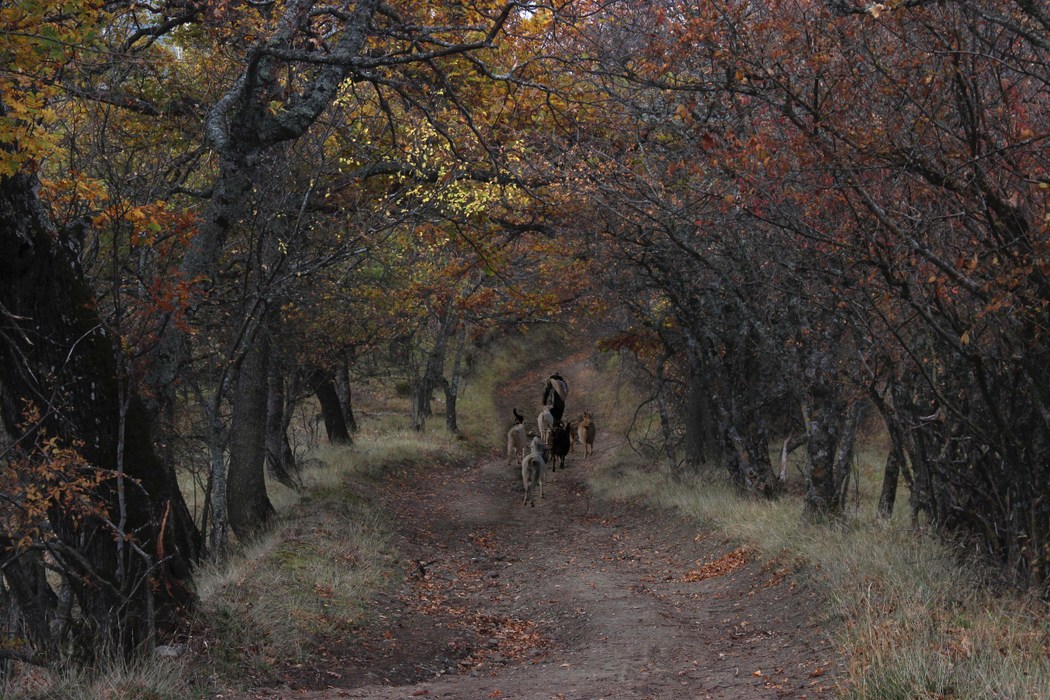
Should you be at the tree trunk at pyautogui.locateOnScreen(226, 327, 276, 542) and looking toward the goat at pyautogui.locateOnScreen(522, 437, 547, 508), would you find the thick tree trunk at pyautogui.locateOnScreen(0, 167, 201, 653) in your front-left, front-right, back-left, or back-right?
back-right

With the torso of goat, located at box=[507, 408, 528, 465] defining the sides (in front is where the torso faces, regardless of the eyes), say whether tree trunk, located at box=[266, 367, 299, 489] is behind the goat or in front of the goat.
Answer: behind

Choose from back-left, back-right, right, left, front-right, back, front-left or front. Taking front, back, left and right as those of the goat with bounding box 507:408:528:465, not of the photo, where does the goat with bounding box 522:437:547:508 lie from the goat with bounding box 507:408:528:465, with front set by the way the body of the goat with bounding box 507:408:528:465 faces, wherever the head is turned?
back

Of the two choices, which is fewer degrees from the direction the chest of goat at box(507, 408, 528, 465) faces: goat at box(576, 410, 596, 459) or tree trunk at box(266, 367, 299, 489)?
the goat

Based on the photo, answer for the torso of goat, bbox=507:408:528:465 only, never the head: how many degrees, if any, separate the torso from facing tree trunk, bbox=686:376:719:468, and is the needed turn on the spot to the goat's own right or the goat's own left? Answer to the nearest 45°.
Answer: approximately 135° to the goat's own right

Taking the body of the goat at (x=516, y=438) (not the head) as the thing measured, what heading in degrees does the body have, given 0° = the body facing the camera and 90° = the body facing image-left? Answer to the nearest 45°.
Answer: approximately 180°

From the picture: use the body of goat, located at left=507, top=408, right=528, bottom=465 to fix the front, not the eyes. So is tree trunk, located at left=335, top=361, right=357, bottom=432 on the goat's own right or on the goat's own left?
on the goat's own left

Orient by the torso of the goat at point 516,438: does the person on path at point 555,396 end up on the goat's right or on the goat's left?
on the goat's right
